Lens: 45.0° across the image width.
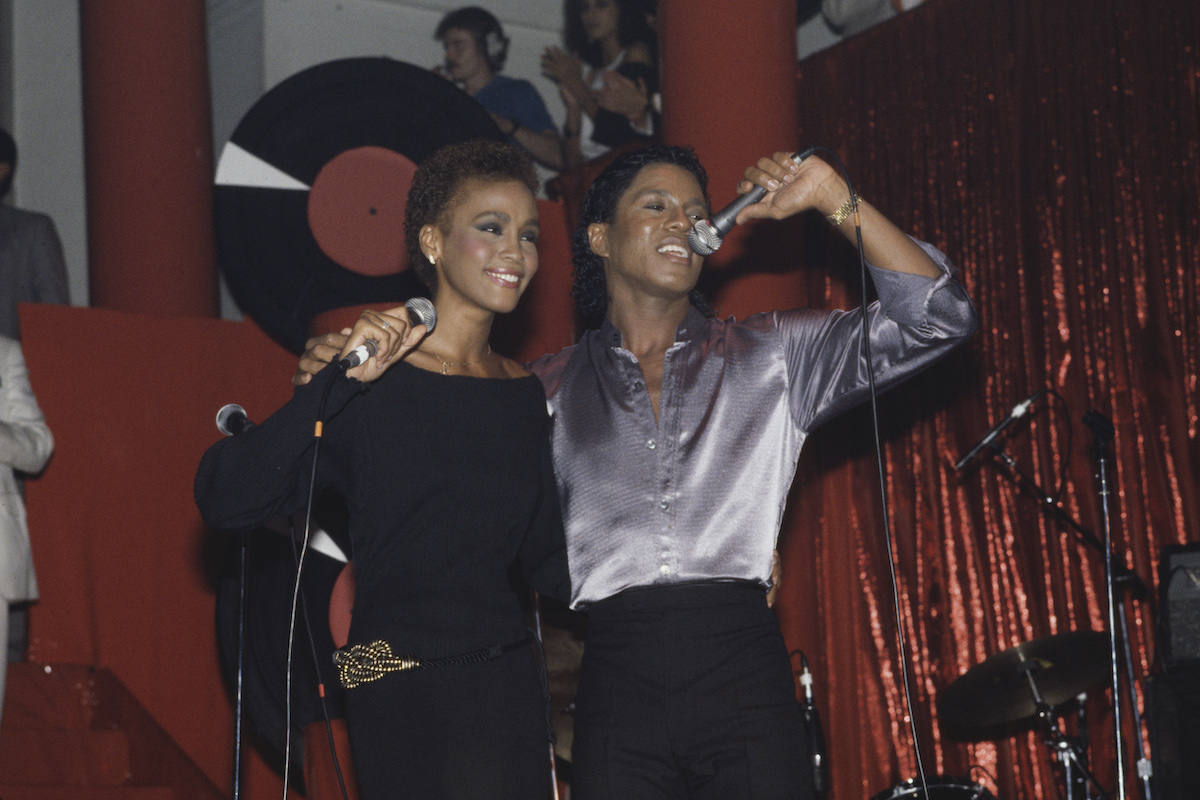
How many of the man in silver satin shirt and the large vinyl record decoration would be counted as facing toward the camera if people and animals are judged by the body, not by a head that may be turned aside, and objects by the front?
2

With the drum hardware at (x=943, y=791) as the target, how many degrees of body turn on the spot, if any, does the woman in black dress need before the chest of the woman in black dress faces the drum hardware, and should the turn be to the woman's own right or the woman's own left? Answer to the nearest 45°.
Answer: approximately 135° to the woman's own left

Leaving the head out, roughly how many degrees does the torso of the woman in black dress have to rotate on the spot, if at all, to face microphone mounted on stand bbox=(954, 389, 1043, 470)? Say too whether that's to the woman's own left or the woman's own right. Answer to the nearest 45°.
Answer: approximately 135° to the woman's own left

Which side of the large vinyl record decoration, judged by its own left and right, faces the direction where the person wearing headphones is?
back

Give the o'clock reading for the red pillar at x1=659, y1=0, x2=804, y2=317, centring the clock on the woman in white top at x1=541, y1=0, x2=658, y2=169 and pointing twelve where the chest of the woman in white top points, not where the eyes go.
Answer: The red pillar is roughly at 10 o'clock from the woman in white top.

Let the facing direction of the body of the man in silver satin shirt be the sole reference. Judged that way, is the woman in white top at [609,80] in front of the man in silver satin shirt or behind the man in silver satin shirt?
behind

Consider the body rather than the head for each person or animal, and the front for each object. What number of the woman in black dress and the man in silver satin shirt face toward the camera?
2

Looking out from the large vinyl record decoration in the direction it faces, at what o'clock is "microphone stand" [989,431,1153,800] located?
The microphone stand is roughly at 10 o'clock from the large vinyl record decoration.

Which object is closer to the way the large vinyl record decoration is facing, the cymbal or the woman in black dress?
the woman in black dress

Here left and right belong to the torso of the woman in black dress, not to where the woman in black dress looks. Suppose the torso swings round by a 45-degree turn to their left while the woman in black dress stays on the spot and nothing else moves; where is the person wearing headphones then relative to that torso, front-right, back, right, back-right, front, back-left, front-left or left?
back-left
